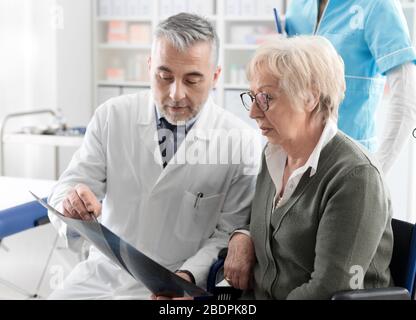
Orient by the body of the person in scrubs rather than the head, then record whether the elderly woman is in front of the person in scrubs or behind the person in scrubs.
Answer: in front

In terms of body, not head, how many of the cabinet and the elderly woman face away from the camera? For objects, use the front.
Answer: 0

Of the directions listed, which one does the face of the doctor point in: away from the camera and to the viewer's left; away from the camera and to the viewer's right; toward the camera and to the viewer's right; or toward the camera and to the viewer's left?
toward the camera and to the viewer's left

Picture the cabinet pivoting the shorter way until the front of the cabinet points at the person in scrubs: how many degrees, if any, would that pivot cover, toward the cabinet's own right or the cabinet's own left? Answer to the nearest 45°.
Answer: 0° — it already faces them

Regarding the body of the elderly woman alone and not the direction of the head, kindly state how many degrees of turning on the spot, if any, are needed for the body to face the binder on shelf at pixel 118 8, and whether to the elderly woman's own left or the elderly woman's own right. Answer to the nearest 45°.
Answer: approximately 90° to the elderly woman's own right

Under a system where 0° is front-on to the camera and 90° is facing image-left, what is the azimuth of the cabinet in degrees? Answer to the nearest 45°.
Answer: approximately 0°

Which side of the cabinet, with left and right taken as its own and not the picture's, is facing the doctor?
front

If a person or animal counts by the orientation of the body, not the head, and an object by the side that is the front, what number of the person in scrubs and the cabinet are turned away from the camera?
0

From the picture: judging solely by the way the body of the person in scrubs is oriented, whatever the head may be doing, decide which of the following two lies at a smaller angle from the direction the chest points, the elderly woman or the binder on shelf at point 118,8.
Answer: the elderly woman

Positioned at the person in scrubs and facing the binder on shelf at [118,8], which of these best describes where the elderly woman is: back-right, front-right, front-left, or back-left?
back-left
